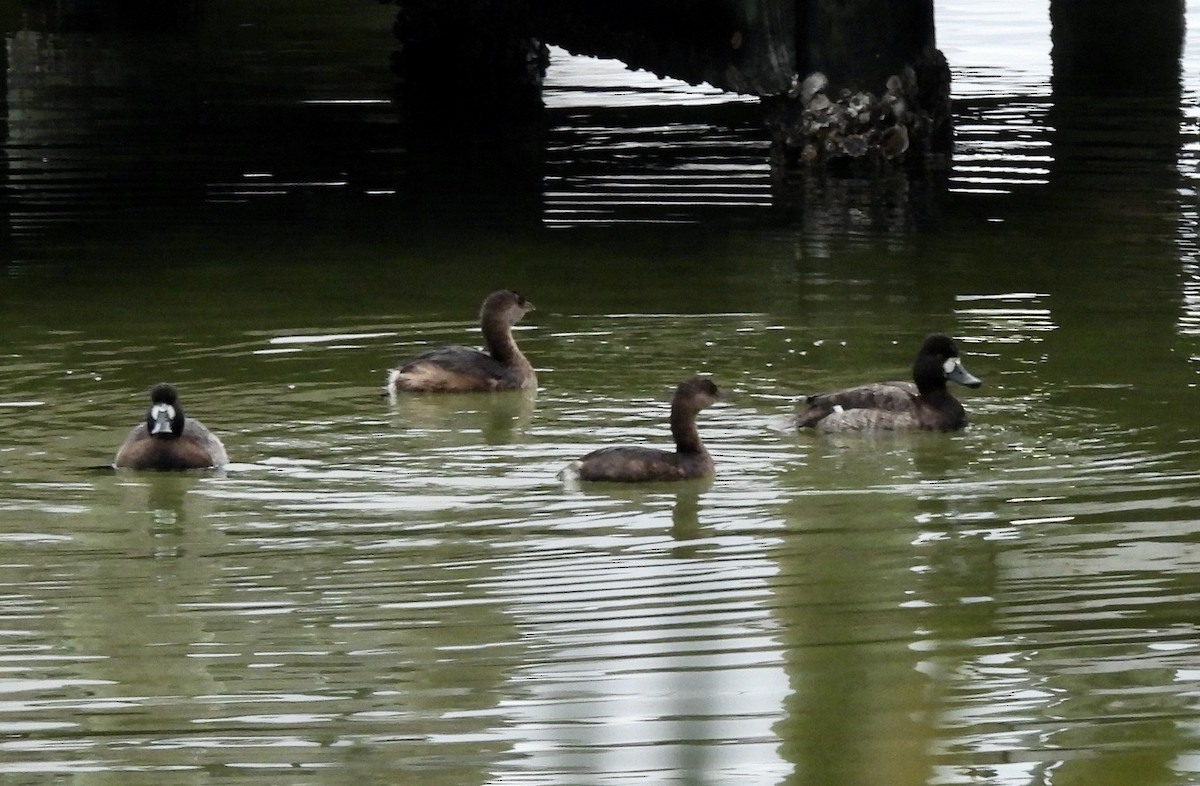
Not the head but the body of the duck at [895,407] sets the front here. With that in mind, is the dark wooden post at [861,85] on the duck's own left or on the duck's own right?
on the duck's own left

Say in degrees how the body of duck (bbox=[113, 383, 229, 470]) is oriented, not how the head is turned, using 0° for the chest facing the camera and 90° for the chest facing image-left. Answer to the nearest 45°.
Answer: approximately 0°

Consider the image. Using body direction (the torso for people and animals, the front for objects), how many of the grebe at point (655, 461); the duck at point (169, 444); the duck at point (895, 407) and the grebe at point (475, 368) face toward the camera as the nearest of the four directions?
1

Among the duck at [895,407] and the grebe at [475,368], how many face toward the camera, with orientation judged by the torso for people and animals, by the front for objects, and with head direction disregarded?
0

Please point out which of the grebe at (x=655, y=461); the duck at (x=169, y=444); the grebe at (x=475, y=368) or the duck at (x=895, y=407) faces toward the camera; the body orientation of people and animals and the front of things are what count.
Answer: the duck at (x=169, y=444)

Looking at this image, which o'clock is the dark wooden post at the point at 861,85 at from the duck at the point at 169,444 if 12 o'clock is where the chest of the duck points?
The dark wooden post is roughly at 7 o'clock from the duck.

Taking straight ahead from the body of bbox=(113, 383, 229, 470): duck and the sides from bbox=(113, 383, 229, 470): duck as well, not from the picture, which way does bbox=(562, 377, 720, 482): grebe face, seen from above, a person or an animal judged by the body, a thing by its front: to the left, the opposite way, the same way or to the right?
to the left

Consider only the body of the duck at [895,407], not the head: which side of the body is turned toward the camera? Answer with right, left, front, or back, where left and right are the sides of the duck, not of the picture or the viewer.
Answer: right
